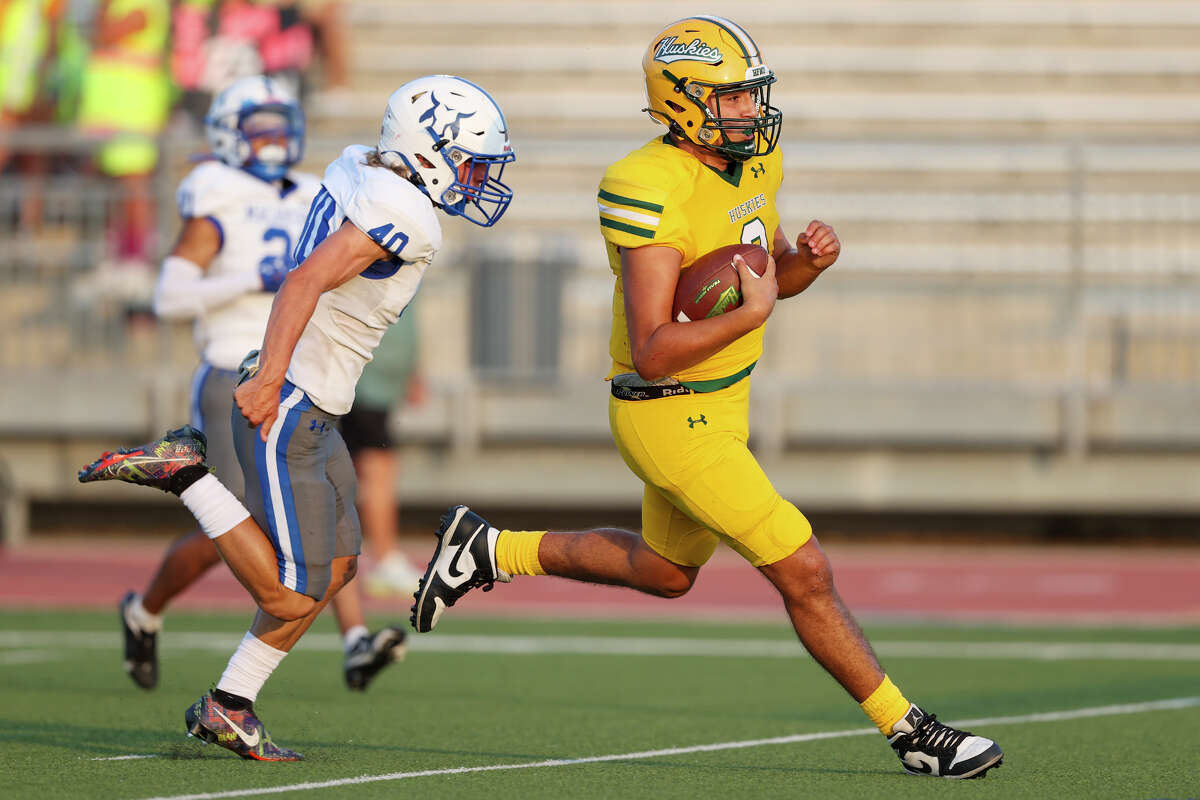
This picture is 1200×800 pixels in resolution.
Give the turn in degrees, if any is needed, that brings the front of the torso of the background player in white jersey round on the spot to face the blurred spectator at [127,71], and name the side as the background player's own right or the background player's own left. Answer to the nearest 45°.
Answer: approximately 135° to the background player's own left

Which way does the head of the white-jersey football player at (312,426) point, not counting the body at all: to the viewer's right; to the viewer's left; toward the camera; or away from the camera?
to the viewer's right

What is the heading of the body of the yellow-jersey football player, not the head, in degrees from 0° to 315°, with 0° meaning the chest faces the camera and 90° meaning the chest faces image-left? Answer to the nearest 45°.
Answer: approximately 315°

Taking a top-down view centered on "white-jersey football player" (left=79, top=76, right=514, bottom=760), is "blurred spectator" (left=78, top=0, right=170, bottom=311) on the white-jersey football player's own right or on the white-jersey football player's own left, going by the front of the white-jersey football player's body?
on the white-jersey football player's own left

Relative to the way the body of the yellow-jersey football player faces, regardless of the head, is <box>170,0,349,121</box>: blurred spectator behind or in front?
behind

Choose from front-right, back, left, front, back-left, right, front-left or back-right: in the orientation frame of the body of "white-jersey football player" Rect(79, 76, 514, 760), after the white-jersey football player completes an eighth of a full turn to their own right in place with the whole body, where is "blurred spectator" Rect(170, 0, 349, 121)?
back-left

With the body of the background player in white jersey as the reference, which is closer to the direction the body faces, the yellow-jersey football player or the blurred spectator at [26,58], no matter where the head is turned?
the yellow-jersey football player

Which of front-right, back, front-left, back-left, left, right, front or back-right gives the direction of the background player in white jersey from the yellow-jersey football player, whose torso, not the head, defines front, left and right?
back

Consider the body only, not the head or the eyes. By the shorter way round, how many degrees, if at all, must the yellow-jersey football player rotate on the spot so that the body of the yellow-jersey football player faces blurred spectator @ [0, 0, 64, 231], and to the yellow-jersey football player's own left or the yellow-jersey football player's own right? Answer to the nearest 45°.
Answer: approximately 180°

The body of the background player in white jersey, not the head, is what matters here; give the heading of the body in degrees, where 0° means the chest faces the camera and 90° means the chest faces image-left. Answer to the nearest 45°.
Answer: approximately 315°

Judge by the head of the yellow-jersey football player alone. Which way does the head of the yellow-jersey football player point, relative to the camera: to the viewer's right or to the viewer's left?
to the viewer's right

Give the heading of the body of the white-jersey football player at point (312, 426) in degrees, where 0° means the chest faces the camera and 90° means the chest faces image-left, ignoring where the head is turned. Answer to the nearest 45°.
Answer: approximately 270°
